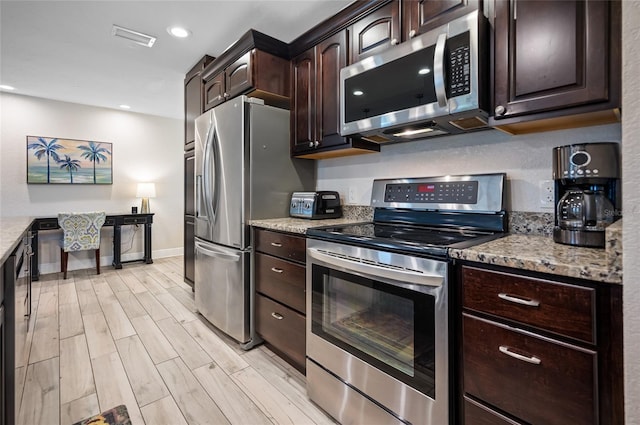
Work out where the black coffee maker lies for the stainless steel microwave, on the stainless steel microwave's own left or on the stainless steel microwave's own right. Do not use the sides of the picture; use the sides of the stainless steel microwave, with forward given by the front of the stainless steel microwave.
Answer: on the stainless steel microwave's own left

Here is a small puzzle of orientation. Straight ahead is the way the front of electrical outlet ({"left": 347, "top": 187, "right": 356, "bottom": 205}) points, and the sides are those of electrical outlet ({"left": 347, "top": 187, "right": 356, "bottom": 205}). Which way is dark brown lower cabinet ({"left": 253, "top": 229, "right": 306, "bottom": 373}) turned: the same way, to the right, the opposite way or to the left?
the same way

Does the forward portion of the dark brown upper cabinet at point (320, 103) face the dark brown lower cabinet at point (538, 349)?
no

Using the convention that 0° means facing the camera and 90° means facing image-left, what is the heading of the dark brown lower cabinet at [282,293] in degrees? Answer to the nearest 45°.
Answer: approximately 45°

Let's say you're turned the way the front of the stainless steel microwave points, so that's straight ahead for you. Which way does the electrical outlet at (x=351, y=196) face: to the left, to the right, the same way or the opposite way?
the same way

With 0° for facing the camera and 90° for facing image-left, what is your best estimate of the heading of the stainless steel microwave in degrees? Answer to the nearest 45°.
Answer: approximately 45°

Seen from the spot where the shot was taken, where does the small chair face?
facing away from the viewer

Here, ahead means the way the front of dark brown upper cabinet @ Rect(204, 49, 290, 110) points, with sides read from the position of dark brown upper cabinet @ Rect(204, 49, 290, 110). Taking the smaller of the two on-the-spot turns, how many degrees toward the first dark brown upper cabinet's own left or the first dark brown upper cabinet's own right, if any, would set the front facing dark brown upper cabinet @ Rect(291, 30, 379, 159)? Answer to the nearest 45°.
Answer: approximately 90° to the first dark brown upper cabinet's own left

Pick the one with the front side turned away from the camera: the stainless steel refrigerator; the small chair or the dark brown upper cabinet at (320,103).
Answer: the small chair

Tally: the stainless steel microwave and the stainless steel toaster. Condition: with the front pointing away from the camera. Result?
0

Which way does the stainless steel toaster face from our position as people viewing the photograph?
facing the viewer and to the left of the viewer

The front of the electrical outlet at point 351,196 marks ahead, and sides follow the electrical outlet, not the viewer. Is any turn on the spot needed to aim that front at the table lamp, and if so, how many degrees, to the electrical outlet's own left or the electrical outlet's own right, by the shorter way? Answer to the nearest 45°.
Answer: approximately 90° to the electrical outlet's own right

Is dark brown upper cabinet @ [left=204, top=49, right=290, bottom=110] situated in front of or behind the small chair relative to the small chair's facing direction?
behind

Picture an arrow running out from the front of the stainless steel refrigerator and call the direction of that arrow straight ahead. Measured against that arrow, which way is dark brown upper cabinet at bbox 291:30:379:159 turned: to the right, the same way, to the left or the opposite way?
the same way

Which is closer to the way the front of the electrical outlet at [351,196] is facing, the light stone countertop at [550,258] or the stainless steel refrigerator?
the stainless steel refrigerator

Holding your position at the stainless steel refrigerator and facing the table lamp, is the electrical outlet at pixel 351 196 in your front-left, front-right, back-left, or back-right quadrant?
back-right

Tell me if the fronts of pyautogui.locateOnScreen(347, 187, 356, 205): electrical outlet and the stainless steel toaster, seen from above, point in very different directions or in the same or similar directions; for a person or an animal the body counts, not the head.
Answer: same or similar directions
